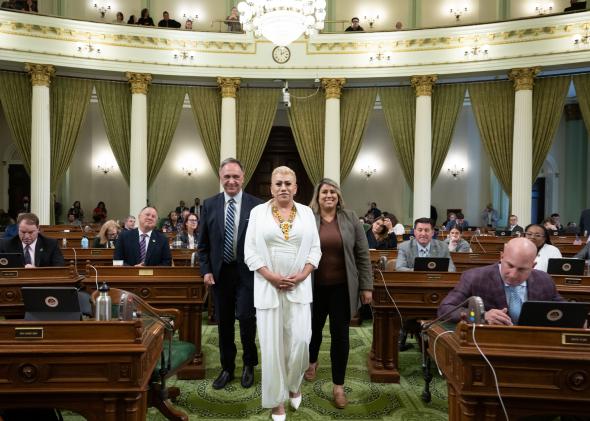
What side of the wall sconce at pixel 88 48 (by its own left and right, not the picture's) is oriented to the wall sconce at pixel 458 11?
left

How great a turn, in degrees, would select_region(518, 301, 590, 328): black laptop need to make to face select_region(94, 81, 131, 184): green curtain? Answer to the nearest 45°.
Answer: approximately 45° to its left

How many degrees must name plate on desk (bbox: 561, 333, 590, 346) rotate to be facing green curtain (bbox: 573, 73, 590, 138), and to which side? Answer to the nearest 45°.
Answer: approximately 180°

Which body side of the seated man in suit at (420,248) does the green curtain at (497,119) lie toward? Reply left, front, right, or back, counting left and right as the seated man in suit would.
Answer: back

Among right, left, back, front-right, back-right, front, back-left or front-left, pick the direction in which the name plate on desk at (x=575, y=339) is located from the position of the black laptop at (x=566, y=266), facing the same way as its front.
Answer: back

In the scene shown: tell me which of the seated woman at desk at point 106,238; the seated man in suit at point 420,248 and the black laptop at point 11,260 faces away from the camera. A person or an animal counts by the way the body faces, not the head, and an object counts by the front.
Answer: the black laptop

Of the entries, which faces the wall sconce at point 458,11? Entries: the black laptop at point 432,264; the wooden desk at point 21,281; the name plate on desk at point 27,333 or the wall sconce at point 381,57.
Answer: the black laptop
